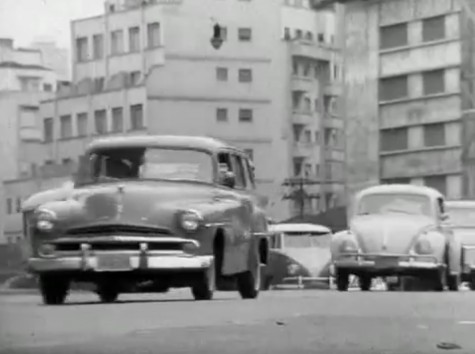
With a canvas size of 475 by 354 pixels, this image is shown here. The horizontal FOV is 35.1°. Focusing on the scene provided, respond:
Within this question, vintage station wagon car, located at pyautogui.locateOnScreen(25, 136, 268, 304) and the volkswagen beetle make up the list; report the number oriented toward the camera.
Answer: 2

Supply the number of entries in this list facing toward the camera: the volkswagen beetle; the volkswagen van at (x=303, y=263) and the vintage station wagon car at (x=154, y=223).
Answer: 3

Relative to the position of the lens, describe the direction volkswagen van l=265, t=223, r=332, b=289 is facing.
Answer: facing the viewer

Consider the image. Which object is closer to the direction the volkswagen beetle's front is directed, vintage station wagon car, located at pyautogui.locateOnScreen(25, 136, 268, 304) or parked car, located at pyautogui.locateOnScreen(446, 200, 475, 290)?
the vintage station wagon car

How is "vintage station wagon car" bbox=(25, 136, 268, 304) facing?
toward the camera
